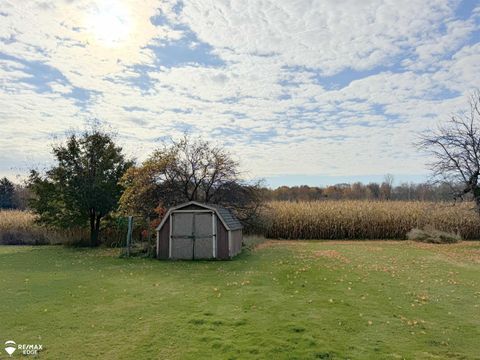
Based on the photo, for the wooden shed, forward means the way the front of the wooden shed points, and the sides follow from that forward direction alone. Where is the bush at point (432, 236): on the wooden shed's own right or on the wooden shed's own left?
on the wooden shed's own left

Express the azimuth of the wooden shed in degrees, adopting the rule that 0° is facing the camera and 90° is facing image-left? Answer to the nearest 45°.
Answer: approximately 0°

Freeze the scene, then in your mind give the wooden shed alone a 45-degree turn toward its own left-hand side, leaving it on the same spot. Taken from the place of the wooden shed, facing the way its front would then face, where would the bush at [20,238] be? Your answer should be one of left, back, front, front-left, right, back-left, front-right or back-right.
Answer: back

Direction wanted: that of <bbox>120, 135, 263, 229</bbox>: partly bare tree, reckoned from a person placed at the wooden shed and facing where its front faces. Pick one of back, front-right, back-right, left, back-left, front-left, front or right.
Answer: back
